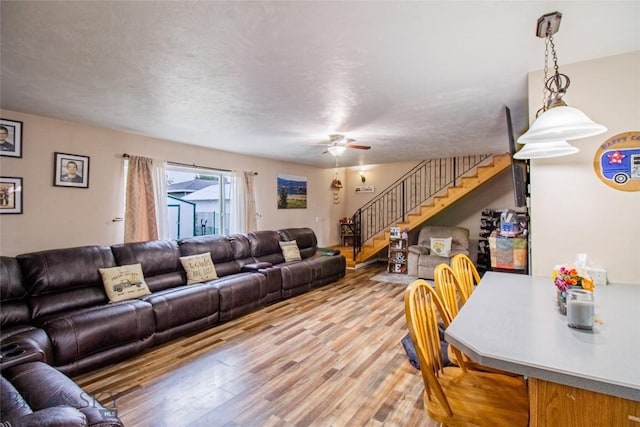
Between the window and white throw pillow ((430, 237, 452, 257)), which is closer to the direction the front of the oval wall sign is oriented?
the window

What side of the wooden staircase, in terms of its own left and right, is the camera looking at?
left

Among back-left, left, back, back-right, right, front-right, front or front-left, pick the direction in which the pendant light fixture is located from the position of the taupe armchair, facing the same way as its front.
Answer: front-left

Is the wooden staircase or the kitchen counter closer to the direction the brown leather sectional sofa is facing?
the kitchen counter

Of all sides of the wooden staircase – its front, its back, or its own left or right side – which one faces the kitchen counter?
left

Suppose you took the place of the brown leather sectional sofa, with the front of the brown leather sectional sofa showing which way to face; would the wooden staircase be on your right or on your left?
on your left

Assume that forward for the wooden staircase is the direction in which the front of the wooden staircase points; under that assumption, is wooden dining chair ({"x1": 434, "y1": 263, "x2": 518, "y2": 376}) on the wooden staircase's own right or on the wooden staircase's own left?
on the wooden staircase's own left

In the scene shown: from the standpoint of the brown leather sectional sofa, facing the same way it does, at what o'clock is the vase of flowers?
The vase of flowers is roughly at 12 o'clock from the brown leather sectional sofa.

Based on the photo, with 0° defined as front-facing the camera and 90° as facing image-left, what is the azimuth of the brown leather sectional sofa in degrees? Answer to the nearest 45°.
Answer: approximately 315°

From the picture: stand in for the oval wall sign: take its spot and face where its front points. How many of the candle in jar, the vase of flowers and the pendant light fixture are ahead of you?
3

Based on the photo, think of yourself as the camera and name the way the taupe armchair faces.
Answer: facing the viewer and to the left of the viewer

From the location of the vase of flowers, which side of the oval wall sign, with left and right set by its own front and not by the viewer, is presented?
front

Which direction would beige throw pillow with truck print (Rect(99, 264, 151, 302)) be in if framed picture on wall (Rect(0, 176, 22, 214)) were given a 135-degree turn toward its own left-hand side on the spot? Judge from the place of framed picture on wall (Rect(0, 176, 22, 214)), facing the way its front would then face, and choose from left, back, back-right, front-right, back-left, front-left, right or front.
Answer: right
